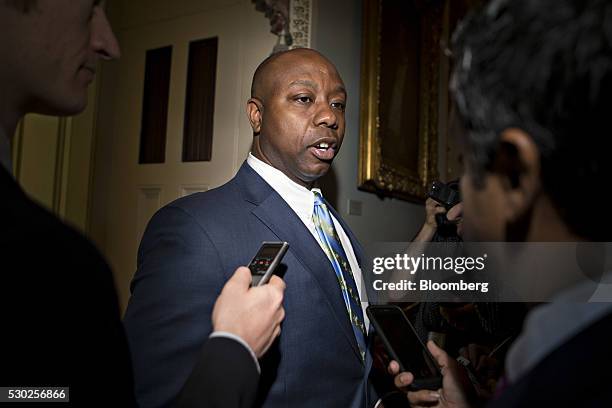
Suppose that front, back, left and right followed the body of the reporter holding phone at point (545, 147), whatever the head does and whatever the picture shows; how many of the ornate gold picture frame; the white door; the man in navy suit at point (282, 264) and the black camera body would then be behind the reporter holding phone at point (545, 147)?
0

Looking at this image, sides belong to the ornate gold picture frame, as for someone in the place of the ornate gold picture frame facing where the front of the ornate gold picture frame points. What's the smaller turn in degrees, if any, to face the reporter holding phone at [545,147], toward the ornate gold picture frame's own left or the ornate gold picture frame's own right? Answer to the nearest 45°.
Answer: approximately 45° to the ornate gold picture frame's own left

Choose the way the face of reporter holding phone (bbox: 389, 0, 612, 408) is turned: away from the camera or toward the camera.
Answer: away from the camera

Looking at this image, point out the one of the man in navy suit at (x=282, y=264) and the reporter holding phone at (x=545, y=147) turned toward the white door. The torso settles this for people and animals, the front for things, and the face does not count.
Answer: the reporter holding phone

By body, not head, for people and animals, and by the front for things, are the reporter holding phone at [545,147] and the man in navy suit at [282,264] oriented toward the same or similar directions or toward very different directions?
very different directions

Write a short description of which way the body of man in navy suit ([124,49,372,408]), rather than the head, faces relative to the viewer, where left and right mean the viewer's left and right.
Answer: facing the viewer and to the right of the viewer

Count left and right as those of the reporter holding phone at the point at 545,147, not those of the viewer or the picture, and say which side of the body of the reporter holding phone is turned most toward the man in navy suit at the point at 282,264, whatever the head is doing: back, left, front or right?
front

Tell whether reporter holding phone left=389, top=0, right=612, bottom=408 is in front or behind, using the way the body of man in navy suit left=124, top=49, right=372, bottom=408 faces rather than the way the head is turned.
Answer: in front

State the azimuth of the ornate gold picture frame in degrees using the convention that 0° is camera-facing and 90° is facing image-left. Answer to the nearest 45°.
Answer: approximately 45°

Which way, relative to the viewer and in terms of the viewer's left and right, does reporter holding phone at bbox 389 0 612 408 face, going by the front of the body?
facing away from the viewer and to the left of the viewer

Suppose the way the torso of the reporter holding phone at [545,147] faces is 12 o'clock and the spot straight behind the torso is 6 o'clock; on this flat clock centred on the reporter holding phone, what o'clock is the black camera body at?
The black camera body is roughly at 1 o'clock from the reporter holding phone.

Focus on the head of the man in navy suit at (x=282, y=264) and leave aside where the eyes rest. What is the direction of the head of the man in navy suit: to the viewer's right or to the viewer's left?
to the viewer's right

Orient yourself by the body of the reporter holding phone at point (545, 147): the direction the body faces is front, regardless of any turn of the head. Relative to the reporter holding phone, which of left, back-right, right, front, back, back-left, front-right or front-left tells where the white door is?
front
